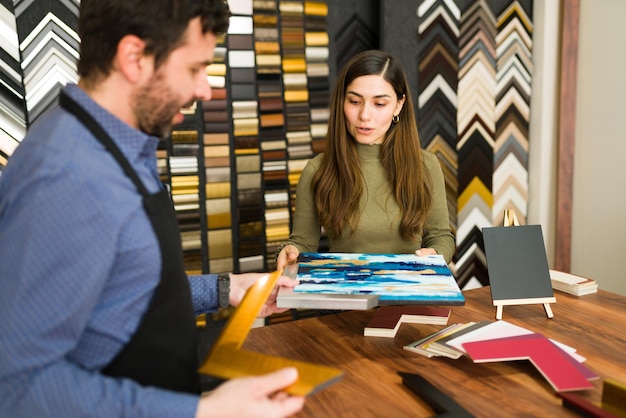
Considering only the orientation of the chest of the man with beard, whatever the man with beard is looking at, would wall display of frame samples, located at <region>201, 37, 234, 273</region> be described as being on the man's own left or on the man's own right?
on the man's own left

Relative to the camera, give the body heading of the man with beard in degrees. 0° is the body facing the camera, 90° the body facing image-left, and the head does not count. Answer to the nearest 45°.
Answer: approximately 270°

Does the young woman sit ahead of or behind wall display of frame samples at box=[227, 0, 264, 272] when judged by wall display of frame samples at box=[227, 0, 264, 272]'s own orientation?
ahead

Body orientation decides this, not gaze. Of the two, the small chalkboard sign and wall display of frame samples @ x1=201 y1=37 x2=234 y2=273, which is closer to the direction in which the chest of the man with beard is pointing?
the small chalkboard sign

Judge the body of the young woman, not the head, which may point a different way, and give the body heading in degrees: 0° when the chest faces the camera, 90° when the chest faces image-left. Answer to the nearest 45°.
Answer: approximately 0°

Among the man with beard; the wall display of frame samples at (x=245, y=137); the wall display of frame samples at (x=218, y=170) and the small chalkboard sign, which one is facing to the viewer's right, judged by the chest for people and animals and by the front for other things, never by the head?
the man with beard

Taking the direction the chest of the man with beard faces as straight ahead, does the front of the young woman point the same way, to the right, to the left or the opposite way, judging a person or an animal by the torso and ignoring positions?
to the right

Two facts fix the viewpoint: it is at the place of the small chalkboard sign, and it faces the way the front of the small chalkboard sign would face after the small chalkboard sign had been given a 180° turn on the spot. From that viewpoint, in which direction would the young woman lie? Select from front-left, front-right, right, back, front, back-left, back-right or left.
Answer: front-left

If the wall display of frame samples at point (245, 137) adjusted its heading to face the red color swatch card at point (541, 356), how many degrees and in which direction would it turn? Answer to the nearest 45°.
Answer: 0° — it already faces it
